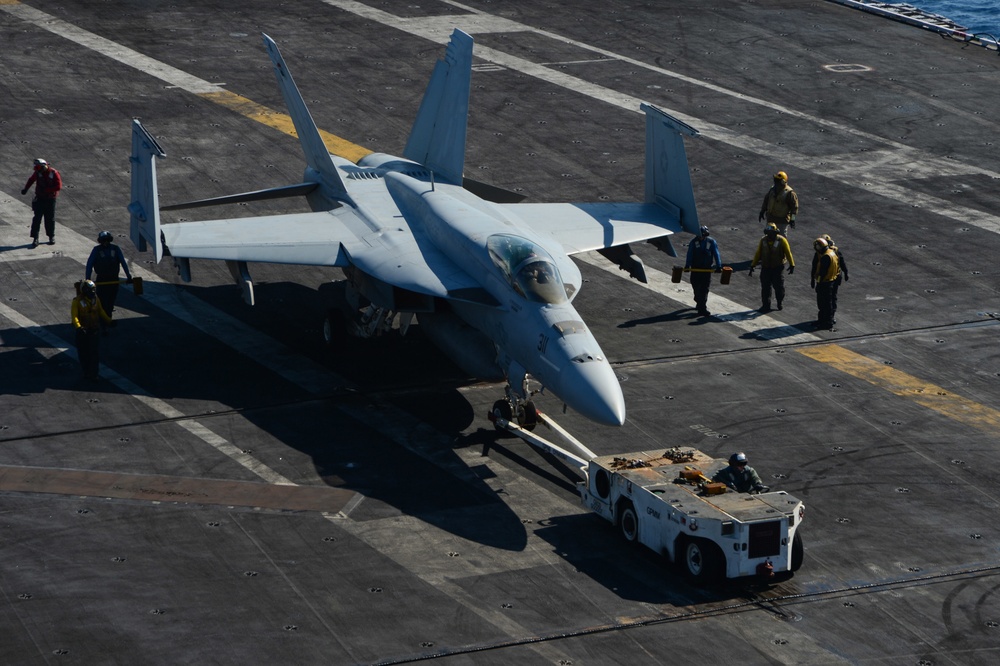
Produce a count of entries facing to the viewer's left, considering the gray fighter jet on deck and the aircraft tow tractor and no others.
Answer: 0

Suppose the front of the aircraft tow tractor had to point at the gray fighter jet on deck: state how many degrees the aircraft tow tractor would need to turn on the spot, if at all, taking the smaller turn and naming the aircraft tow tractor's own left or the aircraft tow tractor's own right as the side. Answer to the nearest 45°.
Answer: approximately 180°

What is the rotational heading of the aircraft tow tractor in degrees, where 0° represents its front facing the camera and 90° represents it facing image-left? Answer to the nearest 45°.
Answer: approximately 315°

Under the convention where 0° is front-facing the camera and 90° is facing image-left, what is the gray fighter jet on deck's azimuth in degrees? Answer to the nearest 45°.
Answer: approximately 315°

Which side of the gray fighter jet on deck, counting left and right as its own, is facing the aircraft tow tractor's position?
front

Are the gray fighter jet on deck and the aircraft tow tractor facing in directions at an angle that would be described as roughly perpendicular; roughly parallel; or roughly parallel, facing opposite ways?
roughly parallel
